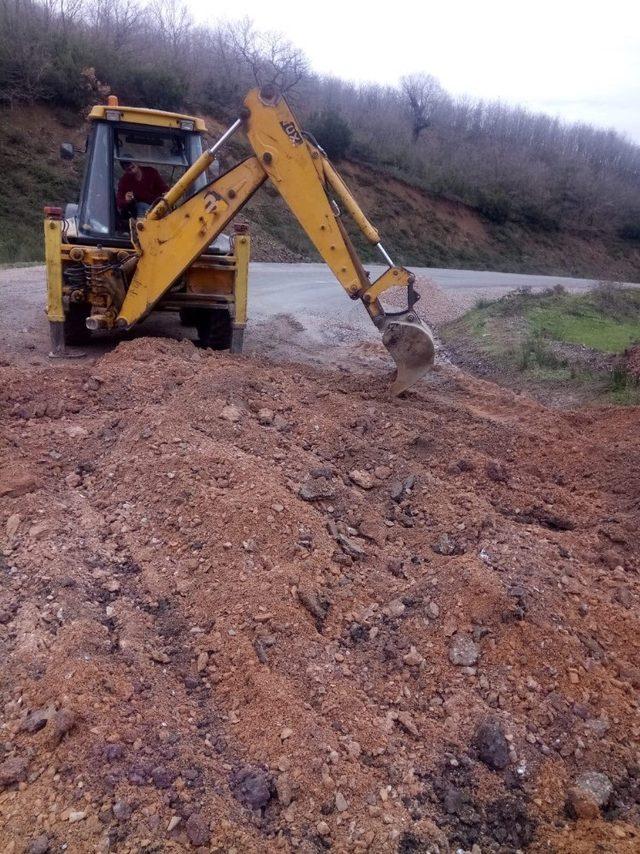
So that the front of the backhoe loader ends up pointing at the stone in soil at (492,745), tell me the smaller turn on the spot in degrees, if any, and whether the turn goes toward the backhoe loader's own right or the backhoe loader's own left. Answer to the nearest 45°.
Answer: approximately 180°

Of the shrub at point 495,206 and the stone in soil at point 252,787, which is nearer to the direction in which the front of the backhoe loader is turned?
the shrub

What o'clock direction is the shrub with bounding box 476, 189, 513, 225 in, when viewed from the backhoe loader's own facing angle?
The shrub is roughly at 1 o'clock from the backhoe loader.

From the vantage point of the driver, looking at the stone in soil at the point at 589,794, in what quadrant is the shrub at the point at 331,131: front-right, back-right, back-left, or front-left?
back-left

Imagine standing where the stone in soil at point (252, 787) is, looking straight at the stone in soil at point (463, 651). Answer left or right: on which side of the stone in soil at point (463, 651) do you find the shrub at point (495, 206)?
left

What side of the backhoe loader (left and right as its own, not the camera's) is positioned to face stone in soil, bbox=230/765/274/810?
back

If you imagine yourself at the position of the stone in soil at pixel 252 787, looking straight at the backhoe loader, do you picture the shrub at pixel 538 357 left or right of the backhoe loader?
right

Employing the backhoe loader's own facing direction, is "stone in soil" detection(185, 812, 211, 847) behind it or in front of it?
behind

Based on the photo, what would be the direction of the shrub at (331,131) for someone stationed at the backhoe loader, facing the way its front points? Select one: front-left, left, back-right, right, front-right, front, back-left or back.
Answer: front

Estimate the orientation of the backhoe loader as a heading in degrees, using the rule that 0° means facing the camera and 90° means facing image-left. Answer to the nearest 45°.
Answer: approximately 180°

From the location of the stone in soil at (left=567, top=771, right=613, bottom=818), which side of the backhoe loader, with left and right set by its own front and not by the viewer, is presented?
back

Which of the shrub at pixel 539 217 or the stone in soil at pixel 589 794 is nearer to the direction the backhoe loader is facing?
the shrub

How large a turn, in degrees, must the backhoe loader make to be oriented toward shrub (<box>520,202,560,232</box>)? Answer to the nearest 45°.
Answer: approximately 45° to its right

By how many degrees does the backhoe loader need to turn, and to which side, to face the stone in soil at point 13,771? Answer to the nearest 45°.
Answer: approximately 180°
